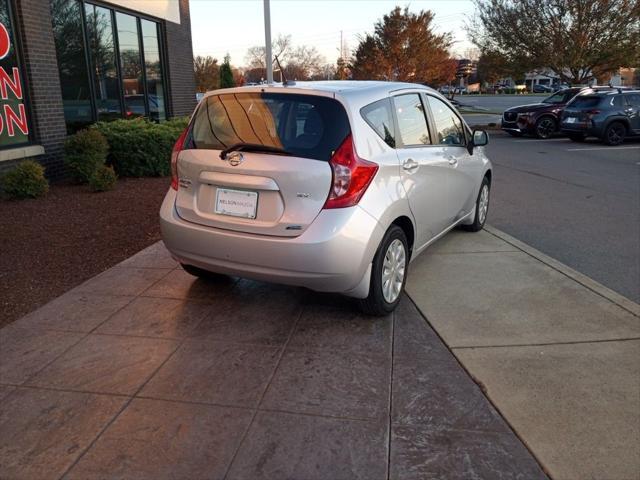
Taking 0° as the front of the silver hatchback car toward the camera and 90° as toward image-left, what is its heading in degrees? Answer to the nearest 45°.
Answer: approximately 225°

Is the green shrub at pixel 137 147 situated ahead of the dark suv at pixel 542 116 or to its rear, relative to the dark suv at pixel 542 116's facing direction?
ahead

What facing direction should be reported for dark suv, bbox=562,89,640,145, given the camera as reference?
facing away from the viewer and to the right of the viewer

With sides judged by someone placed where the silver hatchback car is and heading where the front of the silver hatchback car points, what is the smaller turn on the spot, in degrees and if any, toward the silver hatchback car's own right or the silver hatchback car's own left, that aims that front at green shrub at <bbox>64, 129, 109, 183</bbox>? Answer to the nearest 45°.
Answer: approximately 90° to the silver hatchback car's own left

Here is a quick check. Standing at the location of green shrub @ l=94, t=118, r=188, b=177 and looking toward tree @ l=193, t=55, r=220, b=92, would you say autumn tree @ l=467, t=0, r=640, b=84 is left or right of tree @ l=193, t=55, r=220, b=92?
right

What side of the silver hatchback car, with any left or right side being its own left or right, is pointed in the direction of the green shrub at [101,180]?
left

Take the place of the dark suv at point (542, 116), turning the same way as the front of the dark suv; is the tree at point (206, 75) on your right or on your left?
on your right

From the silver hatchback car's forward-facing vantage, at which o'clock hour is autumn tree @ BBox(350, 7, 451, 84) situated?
The autumn tree is roughly at 11 o'clock from the silver hatchback car.

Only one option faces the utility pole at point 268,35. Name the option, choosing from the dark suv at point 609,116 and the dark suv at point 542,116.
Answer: the dark suv at point 542,116

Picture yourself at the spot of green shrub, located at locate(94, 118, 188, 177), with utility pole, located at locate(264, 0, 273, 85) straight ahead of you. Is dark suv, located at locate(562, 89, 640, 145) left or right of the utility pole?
right
